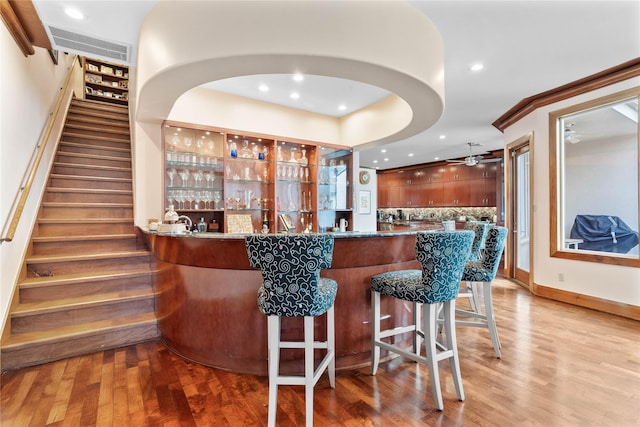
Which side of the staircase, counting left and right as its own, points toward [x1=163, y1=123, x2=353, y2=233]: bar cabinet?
left

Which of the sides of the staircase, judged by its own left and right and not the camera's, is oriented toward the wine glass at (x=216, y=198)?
left

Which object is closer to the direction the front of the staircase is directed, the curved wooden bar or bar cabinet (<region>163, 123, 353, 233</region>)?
the curved wooden bar

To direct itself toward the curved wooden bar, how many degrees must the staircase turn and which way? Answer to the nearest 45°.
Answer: approximately 45° to its left

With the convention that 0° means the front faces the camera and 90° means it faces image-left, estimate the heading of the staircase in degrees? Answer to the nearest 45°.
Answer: approximately 0°

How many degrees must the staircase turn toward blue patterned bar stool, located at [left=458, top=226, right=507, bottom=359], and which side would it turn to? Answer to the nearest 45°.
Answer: approximately 45° to its left
